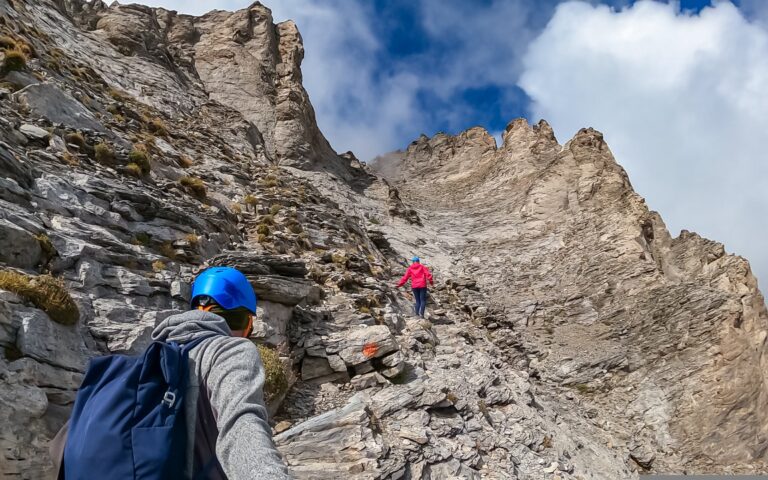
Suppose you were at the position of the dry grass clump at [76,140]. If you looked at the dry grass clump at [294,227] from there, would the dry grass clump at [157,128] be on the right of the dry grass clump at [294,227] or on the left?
left

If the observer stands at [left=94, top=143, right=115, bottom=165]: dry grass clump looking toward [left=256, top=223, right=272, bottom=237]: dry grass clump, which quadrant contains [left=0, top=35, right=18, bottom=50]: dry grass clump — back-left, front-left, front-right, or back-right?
back-left

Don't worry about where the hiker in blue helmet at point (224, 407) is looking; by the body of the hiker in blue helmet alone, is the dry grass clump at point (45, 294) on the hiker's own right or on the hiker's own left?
on the hiker's own left

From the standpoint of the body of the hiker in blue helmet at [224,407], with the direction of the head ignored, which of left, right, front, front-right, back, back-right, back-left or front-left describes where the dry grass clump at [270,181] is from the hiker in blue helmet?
front-left

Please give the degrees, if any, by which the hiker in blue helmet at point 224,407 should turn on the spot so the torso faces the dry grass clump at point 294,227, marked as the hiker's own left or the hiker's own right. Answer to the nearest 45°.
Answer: approximately 45° to the hiker's own left

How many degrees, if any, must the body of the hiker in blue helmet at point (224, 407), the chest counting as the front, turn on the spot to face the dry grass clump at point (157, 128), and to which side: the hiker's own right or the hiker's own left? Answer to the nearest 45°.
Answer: approximately 45° to the hiker's own left

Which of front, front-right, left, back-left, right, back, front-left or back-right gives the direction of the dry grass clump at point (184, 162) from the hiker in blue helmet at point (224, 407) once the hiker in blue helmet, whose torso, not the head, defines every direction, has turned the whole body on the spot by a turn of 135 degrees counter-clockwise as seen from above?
right

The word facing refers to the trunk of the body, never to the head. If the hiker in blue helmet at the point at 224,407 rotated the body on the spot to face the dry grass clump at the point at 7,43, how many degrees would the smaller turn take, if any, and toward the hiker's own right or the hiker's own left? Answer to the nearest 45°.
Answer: approximately 90° to the hiker's own left

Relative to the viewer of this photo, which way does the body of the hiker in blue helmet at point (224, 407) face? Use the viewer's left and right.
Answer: facing away from the viewer and to the right of the viewer

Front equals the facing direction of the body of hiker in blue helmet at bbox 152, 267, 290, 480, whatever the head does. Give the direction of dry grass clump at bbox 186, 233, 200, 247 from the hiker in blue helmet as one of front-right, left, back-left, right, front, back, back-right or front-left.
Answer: front-left

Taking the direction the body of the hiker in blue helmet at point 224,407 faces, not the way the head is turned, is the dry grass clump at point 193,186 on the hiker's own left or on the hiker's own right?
on the hiker's own left

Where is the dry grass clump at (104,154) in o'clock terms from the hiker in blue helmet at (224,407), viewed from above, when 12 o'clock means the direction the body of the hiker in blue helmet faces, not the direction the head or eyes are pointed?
The dry grass clump is roughly at 10 o'clock from the hiker in blue helmet.
